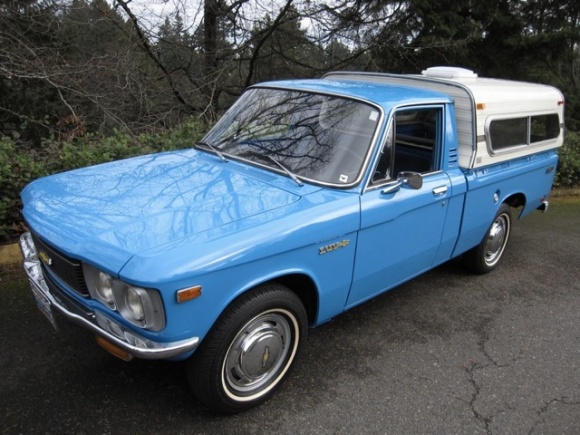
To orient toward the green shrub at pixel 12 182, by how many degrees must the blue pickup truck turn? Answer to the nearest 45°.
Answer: approximately 90° to its right

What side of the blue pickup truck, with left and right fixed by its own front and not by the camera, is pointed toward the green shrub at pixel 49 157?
right
